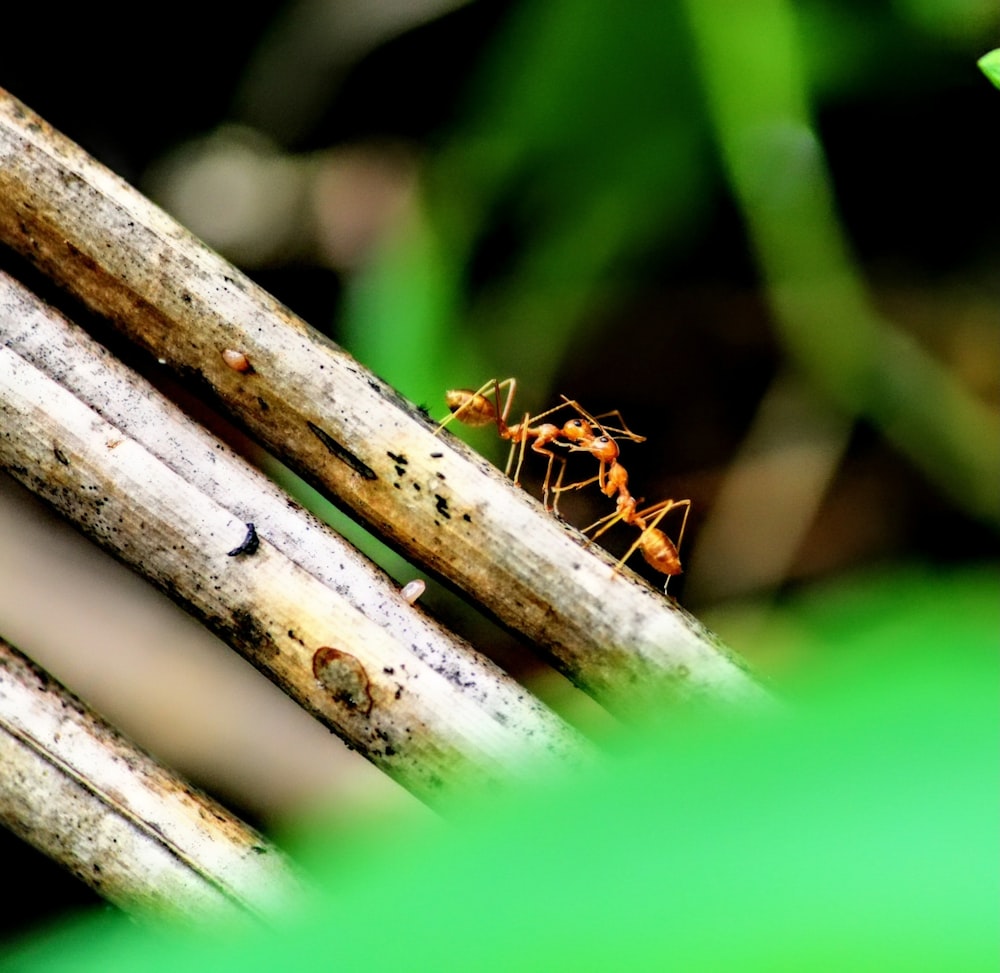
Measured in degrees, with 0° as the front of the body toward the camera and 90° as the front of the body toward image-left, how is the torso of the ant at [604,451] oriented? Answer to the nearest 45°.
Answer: approximately 90°
